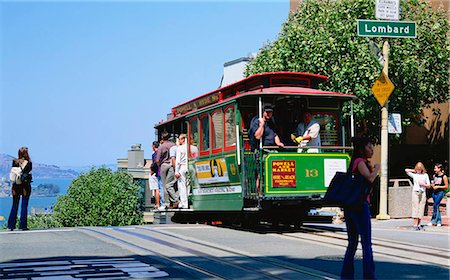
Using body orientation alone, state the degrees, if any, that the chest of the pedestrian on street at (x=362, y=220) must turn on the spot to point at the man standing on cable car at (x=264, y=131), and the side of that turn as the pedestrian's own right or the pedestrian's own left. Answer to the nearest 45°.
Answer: approximately 90° to the pedestrian's own left

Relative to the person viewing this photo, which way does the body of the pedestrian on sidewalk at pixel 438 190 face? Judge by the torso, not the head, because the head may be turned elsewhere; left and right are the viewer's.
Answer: facing the viewer and to the left of the viewer

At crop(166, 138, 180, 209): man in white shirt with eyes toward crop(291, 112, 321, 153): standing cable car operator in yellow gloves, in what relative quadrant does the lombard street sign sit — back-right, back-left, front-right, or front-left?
front-left

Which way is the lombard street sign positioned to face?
toward the camera

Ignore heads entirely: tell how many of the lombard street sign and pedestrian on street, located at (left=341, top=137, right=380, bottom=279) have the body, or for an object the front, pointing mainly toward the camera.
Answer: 1
